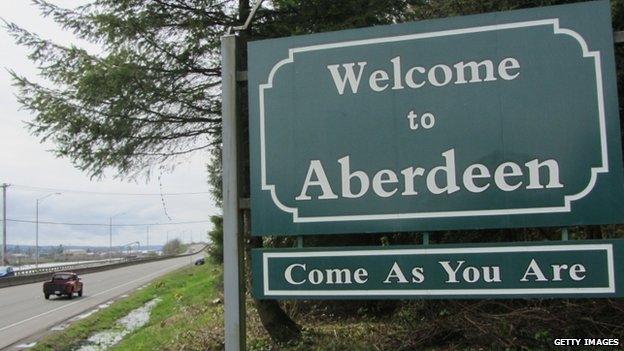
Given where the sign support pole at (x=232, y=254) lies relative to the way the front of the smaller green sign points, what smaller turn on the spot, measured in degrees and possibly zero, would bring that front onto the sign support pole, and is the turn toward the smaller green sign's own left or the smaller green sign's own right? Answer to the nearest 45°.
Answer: approximately 90° to the smaller green sign's own right

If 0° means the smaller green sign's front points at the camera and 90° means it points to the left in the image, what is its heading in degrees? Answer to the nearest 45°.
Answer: approximately 0°

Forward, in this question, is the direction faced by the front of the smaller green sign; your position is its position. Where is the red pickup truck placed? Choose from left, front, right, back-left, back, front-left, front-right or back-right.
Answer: back-right

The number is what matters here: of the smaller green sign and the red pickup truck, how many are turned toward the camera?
1

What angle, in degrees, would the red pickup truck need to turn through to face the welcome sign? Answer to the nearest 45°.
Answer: approximately 135° to its right

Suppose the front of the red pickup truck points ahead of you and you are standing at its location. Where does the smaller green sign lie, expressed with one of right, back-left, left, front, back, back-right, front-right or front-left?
back-right

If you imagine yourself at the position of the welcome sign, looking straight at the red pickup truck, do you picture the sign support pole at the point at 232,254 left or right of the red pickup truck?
left

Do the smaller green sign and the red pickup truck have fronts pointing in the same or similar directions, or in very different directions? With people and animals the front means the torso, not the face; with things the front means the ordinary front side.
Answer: very different directions
